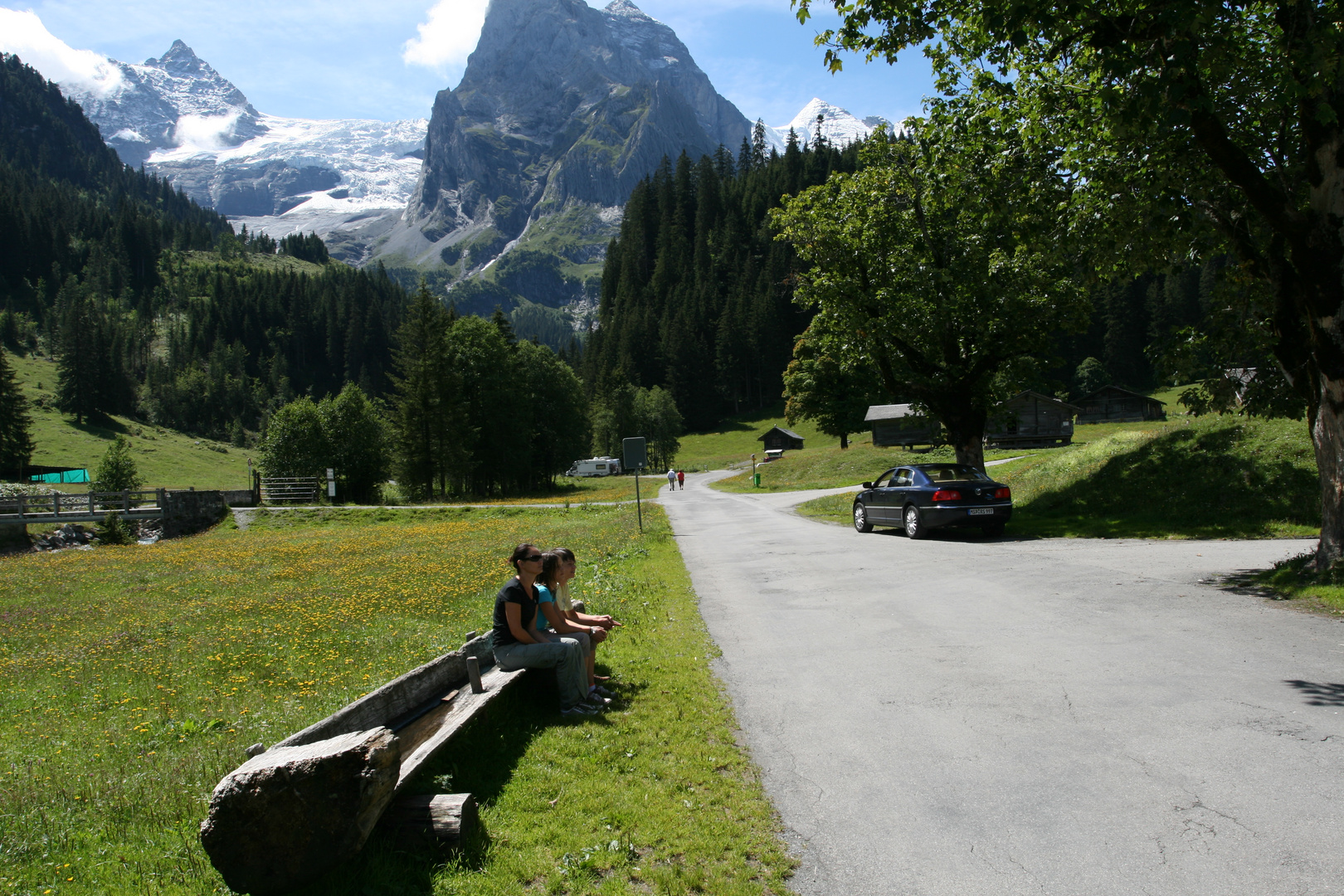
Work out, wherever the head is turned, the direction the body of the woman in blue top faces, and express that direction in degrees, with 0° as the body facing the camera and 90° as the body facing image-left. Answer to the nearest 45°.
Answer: approximately 270°

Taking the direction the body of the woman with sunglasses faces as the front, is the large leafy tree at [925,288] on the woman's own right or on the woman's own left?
on the woman's own left

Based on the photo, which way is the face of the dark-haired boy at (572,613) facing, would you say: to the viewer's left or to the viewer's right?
to the viewer's right

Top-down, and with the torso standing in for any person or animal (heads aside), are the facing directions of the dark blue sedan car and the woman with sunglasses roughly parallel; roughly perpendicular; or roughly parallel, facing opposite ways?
roughly perpendicular

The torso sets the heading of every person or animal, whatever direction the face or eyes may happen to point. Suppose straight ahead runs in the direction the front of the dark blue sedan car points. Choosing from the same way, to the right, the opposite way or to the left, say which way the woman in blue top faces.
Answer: to the right

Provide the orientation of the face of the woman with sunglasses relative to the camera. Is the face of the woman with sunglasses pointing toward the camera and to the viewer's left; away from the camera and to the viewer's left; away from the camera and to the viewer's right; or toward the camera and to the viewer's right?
toward the camera and to the viewer's right

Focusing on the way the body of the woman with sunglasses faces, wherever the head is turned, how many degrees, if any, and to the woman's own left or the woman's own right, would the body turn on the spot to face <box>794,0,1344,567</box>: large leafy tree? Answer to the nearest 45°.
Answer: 0° — they already face it

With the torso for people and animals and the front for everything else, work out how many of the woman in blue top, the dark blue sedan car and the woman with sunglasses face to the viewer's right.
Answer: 2

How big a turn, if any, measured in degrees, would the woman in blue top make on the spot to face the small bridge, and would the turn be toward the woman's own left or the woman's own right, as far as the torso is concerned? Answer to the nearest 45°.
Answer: approximately 135° to the woman's own left

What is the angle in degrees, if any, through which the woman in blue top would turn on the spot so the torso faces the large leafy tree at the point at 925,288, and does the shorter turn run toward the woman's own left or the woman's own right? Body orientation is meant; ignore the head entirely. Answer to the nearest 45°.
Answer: approximately 45° to the woman's own left

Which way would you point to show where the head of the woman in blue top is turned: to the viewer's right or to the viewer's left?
to the viewer's right

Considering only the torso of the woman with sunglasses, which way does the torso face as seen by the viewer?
to the viewer's right

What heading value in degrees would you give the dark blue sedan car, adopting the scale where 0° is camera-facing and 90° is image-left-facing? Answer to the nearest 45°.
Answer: approximately 135°

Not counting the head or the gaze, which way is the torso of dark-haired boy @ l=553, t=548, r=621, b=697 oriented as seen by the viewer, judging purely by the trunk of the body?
to the viewer's right

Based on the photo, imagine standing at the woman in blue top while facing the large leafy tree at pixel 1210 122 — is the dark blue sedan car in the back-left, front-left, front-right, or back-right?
front-left

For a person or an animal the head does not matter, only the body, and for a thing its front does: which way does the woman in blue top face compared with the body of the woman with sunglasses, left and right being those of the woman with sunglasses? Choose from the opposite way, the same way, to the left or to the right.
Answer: the same way

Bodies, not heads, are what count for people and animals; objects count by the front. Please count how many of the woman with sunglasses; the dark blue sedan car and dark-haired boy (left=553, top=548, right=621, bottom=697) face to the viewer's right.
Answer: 2

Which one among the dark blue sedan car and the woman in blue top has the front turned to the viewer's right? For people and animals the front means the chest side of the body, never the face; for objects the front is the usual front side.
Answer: the woman in blue top
